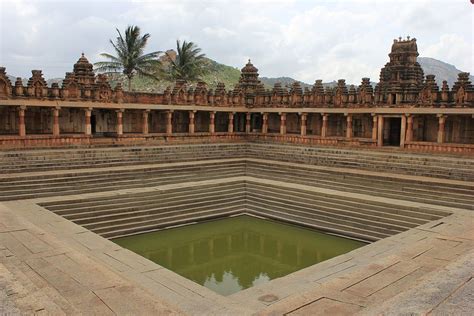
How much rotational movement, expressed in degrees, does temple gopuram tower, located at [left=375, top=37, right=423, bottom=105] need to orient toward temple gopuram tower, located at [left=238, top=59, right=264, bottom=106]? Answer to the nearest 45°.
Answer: approximately 90° to its right

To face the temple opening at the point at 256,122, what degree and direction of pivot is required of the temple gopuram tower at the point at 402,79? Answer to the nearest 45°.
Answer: approximately 90° to its right

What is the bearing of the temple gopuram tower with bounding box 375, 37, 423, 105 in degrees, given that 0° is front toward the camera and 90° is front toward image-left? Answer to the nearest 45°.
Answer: approximately 45°
